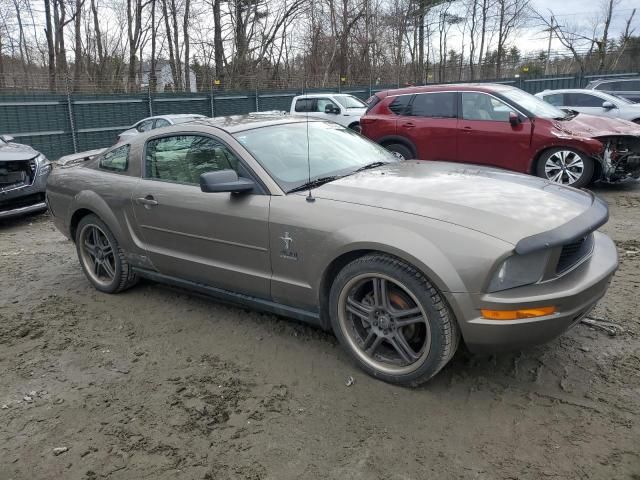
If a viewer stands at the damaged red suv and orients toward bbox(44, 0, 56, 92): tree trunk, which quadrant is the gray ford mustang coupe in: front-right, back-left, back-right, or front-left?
back-left

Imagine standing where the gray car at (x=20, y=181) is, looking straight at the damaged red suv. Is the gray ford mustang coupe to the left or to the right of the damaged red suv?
right

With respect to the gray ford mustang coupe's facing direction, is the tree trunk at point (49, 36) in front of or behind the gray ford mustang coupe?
behind

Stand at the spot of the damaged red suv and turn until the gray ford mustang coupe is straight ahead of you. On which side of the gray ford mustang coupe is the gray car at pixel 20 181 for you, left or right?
right

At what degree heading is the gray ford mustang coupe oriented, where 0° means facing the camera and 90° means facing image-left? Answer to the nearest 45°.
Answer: approximately 315°

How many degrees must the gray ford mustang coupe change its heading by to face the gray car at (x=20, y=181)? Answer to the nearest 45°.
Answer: approximately 180°

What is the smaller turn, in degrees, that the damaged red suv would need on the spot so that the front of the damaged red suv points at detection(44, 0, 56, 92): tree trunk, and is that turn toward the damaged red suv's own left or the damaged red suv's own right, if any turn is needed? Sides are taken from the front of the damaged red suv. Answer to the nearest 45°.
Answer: approximately 180°

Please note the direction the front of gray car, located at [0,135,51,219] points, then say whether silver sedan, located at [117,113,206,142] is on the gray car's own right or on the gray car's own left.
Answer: on the gray car's own left

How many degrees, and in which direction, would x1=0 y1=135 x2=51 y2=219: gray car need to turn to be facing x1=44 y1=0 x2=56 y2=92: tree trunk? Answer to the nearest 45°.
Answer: approximately 135° to its left

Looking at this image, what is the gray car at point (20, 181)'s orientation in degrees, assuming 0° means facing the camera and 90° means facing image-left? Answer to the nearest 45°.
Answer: approximately 315°

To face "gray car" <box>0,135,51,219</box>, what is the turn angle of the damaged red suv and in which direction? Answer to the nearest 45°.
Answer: approximately 135° to its right
